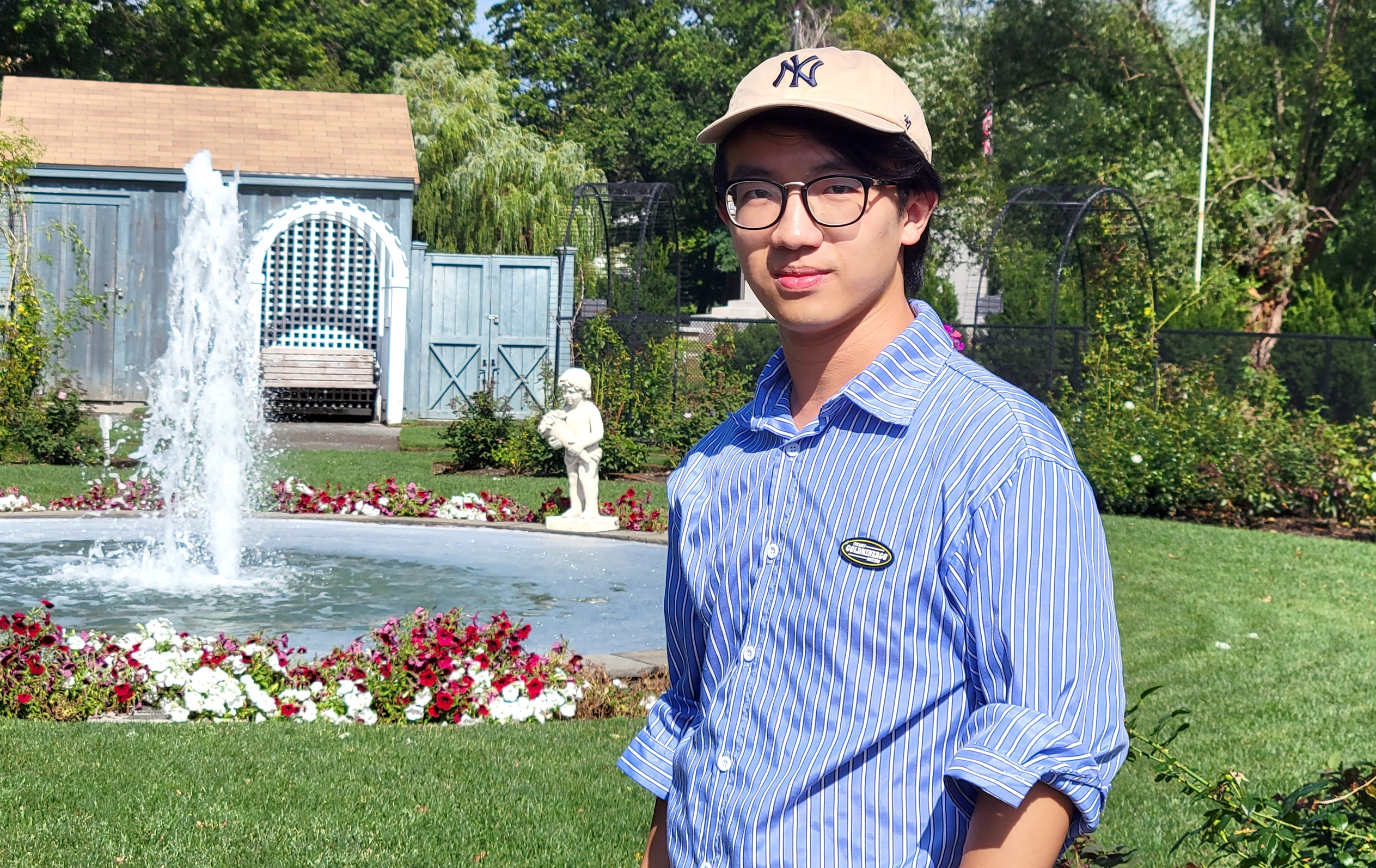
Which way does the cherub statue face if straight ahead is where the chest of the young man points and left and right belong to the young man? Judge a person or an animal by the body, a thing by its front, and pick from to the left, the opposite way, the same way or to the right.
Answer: the same way

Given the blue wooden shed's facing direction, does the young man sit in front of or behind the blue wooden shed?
in front

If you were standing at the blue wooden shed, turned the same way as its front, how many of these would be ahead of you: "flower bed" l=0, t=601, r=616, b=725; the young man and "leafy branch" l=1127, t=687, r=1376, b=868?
3

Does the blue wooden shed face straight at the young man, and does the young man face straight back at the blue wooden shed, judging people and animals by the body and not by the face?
no

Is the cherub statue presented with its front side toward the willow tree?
no

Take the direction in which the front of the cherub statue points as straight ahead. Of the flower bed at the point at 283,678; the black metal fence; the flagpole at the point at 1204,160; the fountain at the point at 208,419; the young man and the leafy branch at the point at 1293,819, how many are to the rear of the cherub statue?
2

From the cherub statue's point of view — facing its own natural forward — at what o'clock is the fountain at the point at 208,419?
The fountain is roughly at 2 o'clock from the cherub statue.

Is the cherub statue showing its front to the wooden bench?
no

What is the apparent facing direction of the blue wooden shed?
toward the camera

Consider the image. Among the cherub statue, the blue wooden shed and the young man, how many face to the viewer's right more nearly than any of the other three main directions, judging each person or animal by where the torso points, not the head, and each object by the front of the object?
0

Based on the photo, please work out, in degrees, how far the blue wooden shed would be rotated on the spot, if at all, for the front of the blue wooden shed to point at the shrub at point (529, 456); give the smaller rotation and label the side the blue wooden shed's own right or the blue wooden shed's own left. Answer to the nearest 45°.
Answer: approximately 45° to the blue wooden shed's own left

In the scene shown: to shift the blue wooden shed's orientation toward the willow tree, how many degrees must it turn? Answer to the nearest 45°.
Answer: approximately 135° to its left

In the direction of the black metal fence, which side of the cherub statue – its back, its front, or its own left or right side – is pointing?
back

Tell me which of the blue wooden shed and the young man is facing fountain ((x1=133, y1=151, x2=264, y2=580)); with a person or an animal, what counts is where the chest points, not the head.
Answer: the blue wooden shed

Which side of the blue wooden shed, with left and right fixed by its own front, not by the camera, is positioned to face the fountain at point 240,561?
front

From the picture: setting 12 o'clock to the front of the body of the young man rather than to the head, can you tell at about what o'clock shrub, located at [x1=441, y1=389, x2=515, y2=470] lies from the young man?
The shrub is roughly at 4 o'clock from the young man.

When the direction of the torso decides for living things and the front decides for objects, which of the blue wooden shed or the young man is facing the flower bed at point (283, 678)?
the blue wooden shed

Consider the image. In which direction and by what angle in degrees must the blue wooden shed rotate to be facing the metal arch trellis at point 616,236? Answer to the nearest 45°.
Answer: approximately 45° to its left

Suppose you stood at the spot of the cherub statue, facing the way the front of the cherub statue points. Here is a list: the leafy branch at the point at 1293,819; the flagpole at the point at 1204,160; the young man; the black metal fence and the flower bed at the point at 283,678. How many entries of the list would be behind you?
2

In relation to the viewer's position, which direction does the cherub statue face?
facing the viewer and to the left of the viewer
